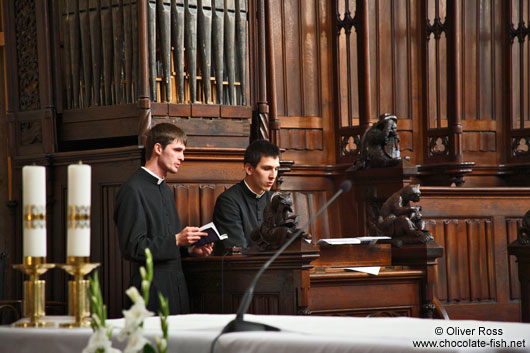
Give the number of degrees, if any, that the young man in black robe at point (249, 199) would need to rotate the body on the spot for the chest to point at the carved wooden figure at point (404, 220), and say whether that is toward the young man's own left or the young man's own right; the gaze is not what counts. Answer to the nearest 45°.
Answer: approximately 45° to the young man's own left

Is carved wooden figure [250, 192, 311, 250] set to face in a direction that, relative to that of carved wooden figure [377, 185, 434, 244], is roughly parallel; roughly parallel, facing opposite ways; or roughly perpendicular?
roughly parallel

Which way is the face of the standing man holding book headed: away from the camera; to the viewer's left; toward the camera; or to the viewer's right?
to the viewer's right

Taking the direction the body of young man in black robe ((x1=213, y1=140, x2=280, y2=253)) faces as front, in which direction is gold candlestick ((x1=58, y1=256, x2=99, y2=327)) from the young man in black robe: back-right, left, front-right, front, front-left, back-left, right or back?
front-right

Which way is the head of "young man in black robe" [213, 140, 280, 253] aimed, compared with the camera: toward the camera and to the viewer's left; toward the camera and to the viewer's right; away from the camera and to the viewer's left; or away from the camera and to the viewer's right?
toward the camera and to the viewer's right

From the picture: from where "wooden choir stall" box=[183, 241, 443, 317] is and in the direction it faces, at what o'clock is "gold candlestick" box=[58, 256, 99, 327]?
The gold candlestick is roughly at 2 o'clock from the wooden choir stall.
